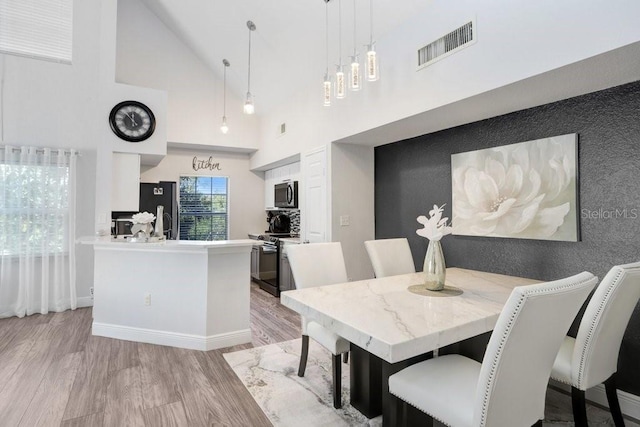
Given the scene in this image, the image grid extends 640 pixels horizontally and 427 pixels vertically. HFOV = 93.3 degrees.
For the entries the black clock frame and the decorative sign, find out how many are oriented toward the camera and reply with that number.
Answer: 2

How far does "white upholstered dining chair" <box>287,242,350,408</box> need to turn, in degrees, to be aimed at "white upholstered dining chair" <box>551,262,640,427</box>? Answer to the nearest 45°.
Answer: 0° — it already faces it

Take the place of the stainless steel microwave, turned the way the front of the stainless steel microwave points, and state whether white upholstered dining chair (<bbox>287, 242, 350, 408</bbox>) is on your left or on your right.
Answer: on your left

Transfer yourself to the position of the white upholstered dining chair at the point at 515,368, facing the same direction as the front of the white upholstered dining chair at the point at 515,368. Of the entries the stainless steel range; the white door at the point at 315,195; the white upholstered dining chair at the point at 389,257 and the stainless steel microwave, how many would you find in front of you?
4

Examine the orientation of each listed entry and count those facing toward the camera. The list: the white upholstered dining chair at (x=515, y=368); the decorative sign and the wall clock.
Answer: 2

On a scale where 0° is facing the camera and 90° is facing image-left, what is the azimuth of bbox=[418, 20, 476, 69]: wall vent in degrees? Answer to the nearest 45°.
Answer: approximately 45°

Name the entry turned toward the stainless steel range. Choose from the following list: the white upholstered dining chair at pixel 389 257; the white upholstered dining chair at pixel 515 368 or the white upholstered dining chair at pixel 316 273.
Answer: the white upholstered dining chair at pixel 515 368

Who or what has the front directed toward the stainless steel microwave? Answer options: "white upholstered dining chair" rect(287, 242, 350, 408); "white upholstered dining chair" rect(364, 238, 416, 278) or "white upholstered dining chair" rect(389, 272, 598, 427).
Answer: "white upholstered dining chair" rect(389, 272, 598, 427)

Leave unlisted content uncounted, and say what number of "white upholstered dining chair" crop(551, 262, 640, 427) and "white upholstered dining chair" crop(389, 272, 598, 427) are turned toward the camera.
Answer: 0

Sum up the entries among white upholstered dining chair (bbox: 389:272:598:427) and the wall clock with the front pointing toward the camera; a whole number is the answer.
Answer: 1

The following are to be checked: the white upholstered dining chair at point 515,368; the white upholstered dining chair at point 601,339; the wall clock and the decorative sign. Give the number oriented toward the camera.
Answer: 2
